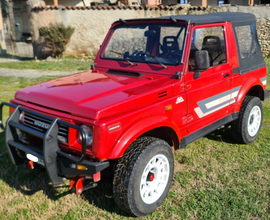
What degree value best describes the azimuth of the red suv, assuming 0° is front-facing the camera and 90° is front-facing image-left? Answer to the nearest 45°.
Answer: approximately 45°
